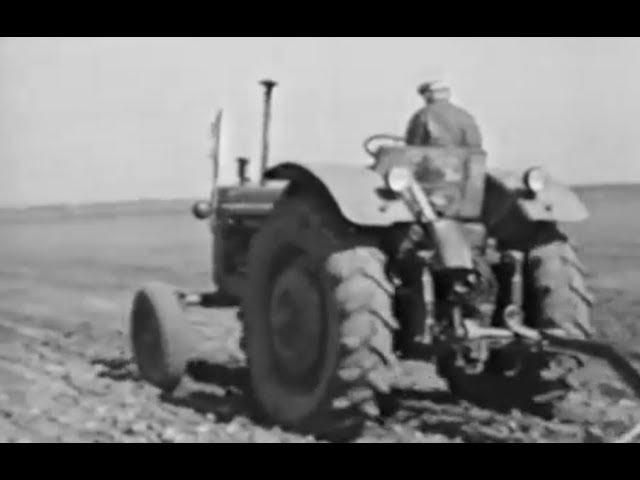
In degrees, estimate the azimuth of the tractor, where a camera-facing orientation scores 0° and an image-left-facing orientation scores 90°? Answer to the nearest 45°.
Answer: approximately 135°

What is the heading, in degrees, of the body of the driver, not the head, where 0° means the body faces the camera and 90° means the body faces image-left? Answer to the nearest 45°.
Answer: approximately 135°
